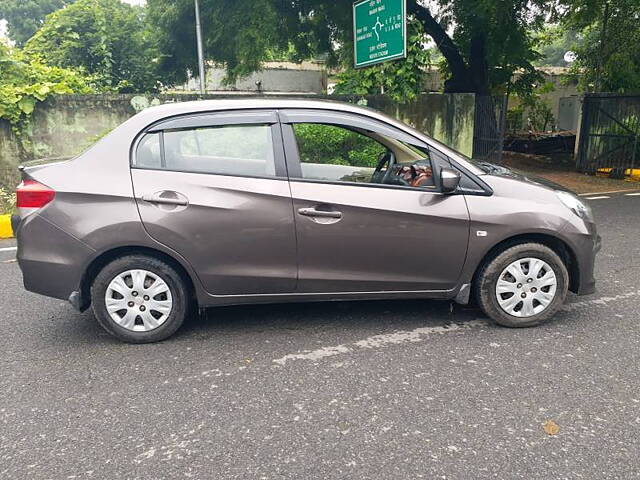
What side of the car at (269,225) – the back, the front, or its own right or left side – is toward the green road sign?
left

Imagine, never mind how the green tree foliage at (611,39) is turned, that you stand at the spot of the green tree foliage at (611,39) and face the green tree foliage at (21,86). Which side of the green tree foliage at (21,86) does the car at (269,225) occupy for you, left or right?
left

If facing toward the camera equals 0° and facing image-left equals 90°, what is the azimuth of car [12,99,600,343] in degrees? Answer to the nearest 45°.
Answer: approximately 270°

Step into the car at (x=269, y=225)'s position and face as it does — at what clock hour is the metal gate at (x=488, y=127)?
The metal gate is roughly at 10 o'clock from the car.

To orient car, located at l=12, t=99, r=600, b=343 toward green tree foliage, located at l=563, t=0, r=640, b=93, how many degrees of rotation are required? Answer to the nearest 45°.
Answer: approximately 45° to its left

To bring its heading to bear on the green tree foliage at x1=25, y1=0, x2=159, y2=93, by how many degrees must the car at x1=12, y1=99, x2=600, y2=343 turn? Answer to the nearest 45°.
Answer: approximately 135° to its left

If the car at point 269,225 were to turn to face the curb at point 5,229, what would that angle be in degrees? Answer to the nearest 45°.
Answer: approximately 135° to its left

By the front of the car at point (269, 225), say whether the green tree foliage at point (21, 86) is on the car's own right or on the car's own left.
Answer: on the car's own left

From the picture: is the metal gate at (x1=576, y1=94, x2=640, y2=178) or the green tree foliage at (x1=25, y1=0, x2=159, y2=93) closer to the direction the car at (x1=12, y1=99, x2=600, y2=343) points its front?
the metal gate
